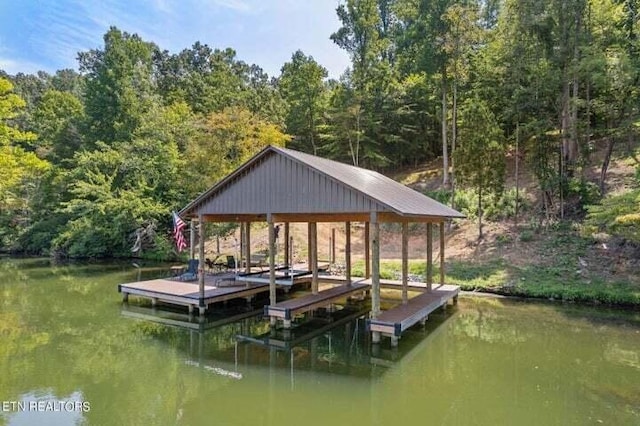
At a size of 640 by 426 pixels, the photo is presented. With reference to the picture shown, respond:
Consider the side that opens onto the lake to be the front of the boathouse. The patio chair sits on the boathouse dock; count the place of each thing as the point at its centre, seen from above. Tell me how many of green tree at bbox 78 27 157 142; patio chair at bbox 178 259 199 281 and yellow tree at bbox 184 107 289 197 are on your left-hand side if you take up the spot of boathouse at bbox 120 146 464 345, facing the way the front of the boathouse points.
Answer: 0

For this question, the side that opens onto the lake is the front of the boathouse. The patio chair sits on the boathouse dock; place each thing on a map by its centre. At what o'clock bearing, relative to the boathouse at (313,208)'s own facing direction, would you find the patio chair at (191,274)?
The patio chair is roughly at 3 o'clock from the boathouse.

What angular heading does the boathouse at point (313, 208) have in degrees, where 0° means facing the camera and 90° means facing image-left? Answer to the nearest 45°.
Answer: approximately 45°

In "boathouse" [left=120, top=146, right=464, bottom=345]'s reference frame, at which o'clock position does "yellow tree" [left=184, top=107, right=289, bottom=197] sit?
The yellow tree is roughly at 4 o'clock from the boathouse.

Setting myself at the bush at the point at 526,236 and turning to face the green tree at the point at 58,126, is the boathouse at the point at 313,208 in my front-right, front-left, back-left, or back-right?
front-left

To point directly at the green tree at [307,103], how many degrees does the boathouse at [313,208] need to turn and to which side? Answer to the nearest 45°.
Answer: approximately 135° to its right

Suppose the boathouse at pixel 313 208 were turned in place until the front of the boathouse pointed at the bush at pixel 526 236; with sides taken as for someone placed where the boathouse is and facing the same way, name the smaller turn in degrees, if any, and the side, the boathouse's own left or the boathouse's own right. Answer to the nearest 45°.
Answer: approximately 180°

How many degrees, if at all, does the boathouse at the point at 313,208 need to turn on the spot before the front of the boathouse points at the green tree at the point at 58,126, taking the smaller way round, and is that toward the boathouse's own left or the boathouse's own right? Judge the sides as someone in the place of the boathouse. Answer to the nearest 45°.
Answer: approximately 90° to the boathouse's own right

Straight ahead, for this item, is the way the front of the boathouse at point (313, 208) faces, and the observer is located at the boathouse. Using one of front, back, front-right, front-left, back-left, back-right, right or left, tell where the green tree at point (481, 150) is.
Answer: back
